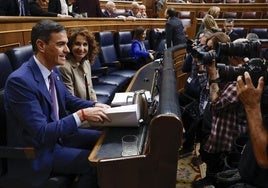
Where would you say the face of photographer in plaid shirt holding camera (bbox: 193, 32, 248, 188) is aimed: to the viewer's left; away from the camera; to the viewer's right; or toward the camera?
to the viewer's left

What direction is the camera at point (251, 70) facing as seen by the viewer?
to the viewer's left

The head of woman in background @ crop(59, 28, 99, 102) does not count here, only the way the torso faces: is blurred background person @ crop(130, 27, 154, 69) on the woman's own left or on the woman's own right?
on the woman's own left

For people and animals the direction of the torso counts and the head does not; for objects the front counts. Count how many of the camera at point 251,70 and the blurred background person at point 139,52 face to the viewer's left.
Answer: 1

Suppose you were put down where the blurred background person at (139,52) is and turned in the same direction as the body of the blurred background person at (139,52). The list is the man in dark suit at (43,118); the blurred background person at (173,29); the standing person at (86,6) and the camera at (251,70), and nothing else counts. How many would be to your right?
2

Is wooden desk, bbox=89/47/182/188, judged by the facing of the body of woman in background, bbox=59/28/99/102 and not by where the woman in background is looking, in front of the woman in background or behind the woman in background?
in front

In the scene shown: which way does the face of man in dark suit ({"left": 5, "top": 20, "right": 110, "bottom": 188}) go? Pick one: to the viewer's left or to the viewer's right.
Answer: to the viewer's right
